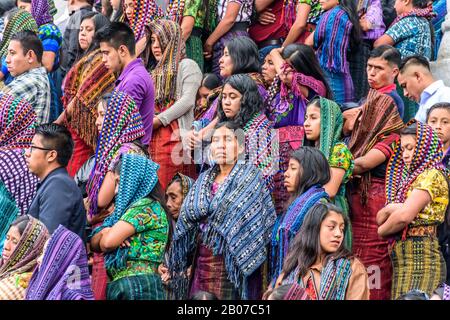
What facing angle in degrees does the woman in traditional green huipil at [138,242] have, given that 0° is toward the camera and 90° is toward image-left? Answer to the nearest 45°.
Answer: approximately 90°

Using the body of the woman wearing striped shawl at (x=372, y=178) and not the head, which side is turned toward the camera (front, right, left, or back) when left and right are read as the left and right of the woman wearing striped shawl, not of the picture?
left

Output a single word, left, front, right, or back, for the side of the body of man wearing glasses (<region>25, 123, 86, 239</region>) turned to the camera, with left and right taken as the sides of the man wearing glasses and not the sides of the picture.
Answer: left

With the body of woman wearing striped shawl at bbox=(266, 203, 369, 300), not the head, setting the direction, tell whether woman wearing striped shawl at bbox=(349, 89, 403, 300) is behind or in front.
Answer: behind

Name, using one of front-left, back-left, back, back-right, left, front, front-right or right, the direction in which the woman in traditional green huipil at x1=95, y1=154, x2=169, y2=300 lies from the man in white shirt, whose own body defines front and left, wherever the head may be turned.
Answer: front-left
